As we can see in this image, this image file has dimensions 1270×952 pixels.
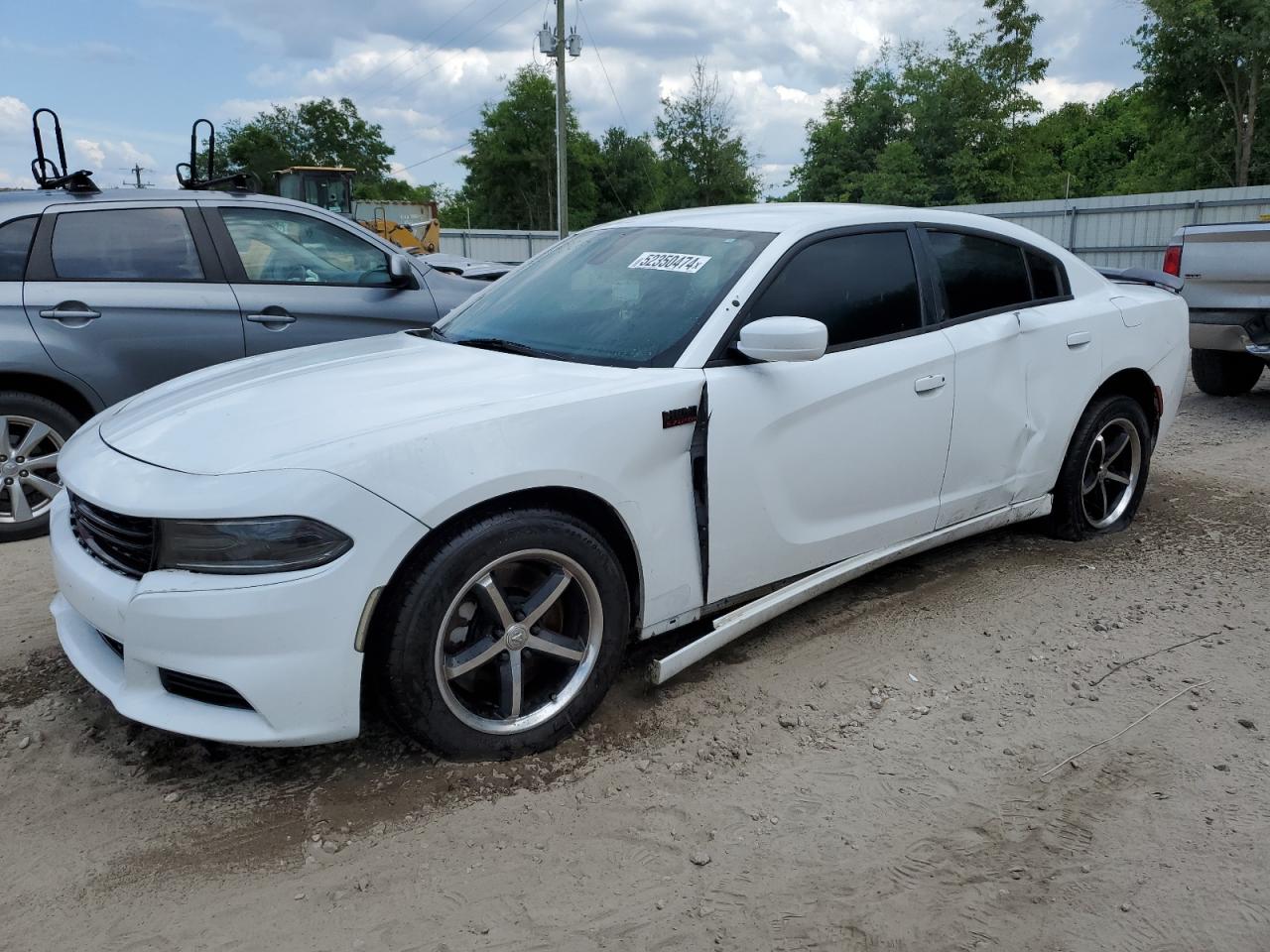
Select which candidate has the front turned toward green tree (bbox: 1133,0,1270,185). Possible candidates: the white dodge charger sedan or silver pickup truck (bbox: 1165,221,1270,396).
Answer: the silver pickup truck

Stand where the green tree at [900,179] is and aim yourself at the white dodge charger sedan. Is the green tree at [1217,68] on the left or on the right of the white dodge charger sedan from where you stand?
left

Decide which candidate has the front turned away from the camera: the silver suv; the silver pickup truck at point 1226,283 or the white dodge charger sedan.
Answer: the silver pickup truck

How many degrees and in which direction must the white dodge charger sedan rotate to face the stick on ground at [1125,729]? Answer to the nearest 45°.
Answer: approximately 135° to its left

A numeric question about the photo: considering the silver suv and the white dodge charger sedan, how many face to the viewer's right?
1

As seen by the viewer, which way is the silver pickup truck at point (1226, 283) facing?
away from the camera

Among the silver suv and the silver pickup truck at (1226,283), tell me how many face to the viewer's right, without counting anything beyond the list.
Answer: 1

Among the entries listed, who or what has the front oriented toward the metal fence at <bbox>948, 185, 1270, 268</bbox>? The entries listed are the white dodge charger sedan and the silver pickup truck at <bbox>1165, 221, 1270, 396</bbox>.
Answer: the silver pickup truck

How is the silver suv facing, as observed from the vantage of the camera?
facing to the right of the viewer

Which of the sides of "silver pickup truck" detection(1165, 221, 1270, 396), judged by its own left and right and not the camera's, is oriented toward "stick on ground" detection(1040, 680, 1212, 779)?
back

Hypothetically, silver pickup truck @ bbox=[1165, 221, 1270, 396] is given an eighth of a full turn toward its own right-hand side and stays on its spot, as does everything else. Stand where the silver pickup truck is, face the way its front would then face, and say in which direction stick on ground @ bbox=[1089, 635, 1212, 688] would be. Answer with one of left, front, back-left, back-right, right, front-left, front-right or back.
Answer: back-right

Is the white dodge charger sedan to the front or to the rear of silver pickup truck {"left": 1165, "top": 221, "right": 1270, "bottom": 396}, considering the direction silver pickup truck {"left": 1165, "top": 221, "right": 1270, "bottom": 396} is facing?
to the rear

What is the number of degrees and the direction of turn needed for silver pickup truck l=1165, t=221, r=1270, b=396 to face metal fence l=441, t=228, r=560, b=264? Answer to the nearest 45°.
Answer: approximately 45° to its left
